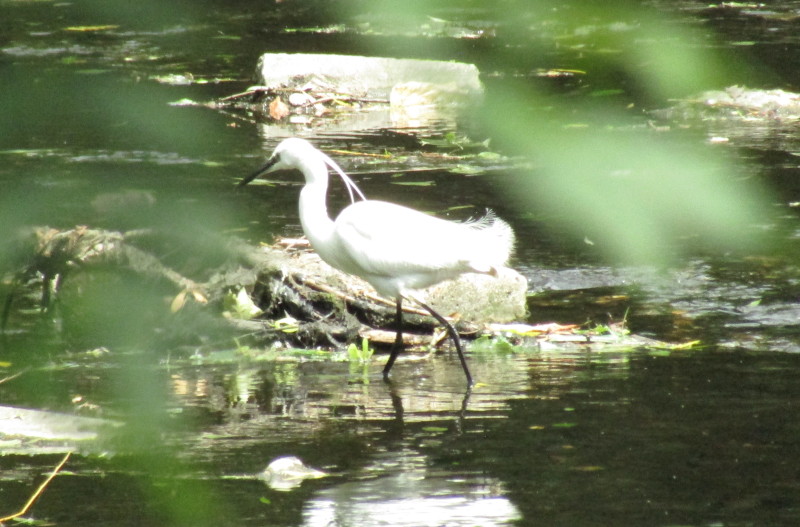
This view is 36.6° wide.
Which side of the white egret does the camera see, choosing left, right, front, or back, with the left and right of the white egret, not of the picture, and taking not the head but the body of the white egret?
left
